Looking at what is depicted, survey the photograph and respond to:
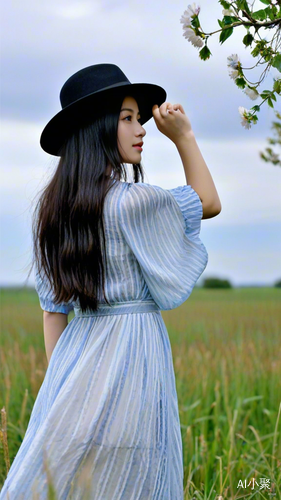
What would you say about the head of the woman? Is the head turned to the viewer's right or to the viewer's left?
to the viewer's right

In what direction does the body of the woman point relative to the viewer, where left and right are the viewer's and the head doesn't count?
facing away from the viewer and to the right of the viewer
